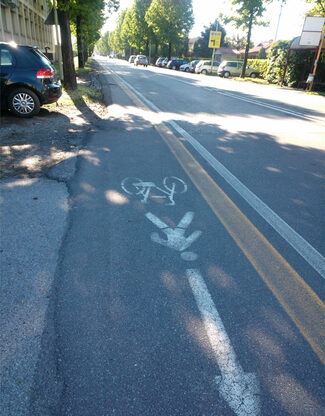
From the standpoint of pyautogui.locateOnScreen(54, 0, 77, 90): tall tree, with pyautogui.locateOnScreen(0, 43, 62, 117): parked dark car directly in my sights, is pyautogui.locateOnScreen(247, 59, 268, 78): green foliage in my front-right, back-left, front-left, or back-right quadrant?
back-left

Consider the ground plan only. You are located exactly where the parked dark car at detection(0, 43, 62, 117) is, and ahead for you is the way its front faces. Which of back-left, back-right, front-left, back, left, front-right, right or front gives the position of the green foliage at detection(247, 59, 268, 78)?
back-right

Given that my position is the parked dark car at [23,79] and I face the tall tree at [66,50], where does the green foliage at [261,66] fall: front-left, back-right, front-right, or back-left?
front-right

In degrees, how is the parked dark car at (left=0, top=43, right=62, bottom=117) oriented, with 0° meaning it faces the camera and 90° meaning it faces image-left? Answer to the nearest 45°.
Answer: approximately 90°

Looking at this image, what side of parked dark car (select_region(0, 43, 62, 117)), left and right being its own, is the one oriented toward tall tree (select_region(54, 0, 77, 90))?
right
